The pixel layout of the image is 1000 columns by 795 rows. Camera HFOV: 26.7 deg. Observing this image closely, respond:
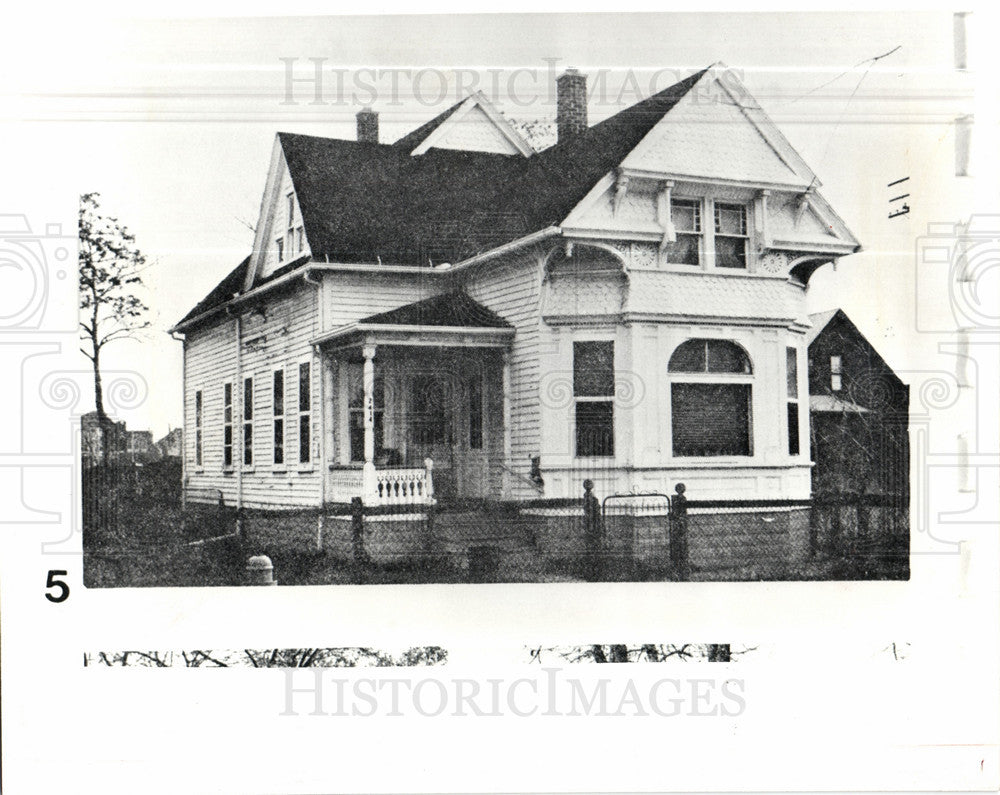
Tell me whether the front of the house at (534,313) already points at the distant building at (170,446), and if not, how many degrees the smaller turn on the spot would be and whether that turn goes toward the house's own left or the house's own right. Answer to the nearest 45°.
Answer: approximately 135° to the house's own right

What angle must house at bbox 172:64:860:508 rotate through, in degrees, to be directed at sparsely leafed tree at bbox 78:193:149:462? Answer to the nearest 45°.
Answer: approximately 135° to its right

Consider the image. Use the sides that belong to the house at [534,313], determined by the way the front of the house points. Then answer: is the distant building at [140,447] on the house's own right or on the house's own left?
on the house's own right

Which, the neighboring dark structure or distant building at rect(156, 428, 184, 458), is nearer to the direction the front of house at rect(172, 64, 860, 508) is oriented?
the neighboring dark structure

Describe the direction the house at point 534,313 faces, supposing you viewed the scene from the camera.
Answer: facing the viewer and to the right of the viewer

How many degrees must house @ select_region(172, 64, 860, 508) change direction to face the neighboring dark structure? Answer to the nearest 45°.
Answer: approximately 45° to its left
